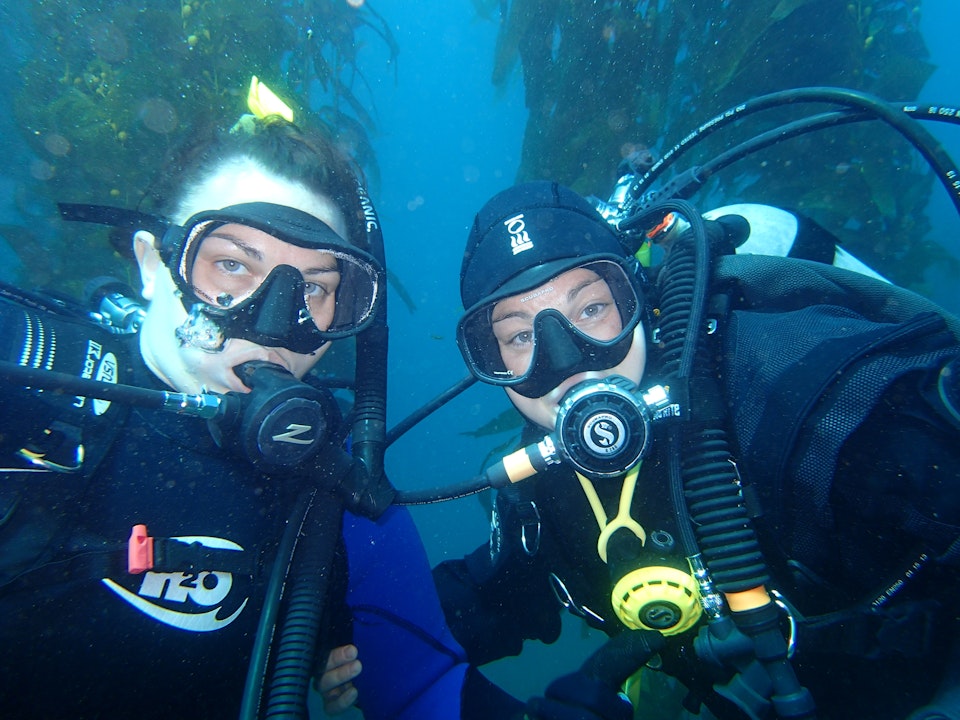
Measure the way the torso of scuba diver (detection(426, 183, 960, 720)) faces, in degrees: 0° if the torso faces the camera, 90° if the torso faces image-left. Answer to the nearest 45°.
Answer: approximately 45°

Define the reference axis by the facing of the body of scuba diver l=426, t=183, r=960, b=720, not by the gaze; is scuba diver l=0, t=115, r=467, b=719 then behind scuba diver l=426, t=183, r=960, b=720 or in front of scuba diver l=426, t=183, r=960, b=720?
in front
